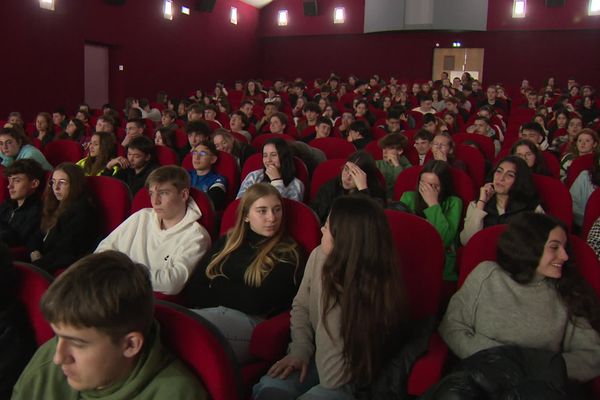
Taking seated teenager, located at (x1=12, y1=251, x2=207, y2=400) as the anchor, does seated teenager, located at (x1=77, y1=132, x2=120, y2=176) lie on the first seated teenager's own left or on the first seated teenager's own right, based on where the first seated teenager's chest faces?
on the first seated teenager's own right

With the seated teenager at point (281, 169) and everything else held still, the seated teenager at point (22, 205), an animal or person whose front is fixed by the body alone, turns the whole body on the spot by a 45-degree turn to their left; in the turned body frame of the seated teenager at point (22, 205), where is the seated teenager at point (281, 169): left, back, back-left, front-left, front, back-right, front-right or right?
left

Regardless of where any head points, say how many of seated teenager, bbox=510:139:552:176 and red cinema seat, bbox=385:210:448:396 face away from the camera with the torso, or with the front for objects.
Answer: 0

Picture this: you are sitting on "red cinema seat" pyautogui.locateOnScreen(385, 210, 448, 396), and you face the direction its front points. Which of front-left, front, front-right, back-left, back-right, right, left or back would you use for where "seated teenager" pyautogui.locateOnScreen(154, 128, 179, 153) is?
right

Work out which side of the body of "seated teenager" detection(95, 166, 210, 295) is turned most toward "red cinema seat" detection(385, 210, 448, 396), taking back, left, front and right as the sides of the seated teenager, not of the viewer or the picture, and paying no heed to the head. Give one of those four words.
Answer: left

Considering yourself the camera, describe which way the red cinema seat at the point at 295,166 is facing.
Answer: facing the viewer and to the left of the viewer

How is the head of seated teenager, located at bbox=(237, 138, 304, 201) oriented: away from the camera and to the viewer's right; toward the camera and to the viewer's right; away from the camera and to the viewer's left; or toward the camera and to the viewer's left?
toward the camera and to the viewer's left

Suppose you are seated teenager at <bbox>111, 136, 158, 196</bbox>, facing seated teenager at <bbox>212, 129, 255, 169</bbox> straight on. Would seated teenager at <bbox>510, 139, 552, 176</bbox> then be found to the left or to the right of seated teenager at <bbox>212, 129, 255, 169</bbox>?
right

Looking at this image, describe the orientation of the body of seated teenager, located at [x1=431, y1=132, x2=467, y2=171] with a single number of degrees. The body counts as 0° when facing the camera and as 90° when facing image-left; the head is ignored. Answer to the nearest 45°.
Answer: approximately 45°

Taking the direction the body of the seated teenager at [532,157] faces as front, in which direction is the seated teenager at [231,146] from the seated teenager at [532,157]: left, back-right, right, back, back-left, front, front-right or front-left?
front-right
